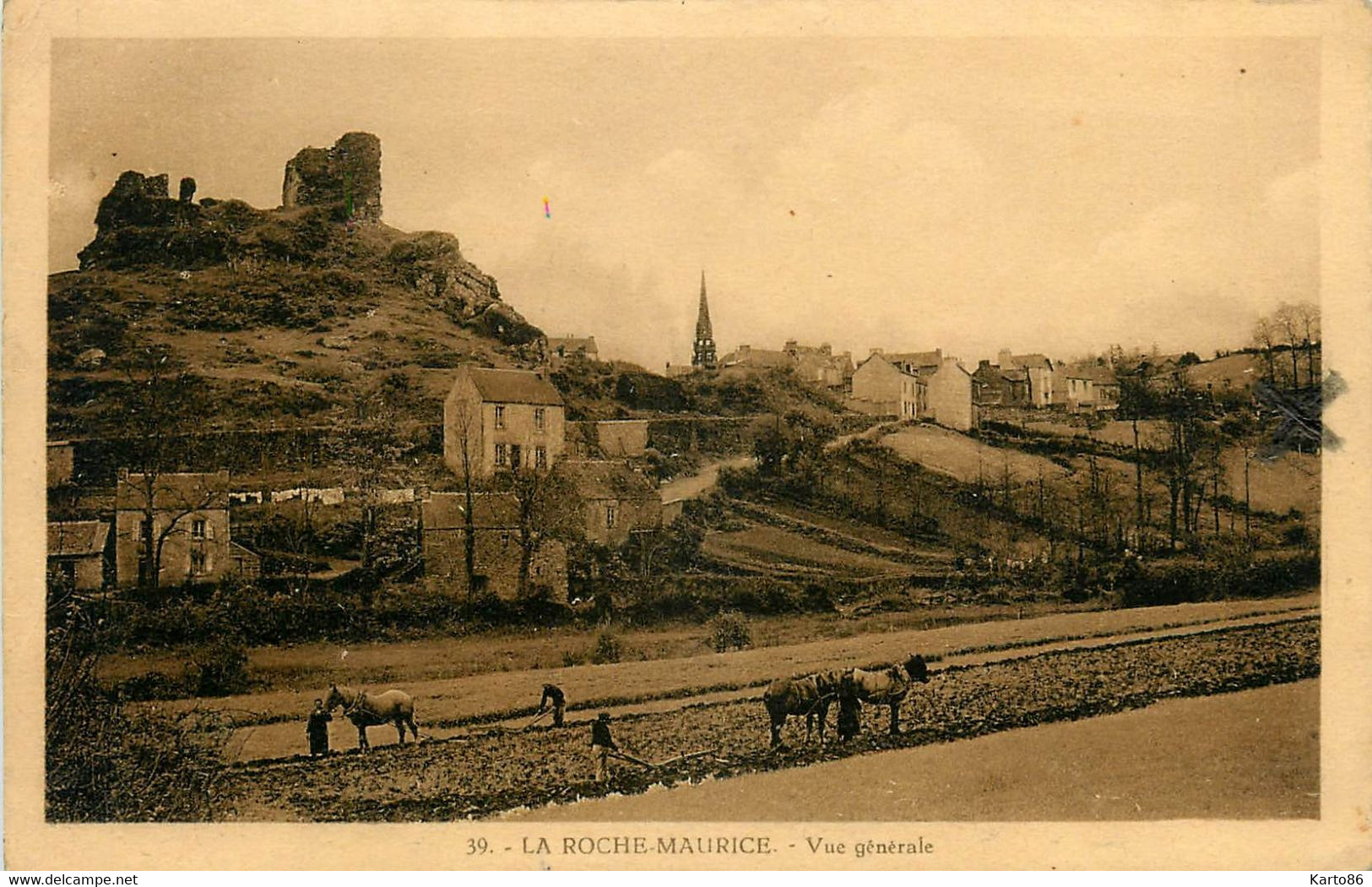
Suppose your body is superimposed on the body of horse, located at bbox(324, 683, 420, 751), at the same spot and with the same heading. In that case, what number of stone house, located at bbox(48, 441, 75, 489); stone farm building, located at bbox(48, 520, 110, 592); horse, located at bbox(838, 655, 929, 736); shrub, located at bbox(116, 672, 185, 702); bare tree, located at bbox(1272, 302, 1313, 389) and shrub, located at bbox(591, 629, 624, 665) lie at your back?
3

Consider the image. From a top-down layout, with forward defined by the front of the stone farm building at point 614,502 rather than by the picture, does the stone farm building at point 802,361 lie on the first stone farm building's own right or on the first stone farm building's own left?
on the first stone farm building's own left

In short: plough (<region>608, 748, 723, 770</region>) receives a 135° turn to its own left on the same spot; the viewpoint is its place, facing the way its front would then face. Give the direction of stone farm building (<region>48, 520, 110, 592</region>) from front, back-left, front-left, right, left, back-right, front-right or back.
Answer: front-left

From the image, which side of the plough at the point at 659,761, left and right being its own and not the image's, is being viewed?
right

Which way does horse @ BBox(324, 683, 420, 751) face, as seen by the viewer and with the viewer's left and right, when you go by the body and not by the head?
facing to the left of the viewer

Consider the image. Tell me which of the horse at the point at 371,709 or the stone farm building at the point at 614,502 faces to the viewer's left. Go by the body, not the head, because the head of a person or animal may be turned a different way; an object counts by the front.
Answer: the horse

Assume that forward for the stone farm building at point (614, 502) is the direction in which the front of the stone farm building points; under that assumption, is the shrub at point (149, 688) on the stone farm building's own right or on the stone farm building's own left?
on the stone farm building's own right

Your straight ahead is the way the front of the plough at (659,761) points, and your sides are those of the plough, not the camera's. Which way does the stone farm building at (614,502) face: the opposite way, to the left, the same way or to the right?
to the right

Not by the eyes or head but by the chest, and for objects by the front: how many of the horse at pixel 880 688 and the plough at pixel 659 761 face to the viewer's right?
2

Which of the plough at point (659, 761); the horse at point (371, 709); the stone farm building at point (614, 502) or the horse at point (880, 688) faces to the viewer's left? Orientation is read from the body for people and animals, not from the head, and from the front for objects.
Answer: the horse at point (371, 709)

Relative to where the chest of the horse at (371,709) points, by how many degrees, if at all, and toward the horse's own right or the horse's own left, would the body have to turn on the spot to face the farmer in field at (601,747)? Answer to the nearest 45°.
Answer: approximately 180°

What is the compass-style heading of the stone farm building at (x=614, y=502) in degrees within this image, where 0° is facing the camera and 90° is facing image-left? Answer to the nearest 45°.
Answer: approximately 0°

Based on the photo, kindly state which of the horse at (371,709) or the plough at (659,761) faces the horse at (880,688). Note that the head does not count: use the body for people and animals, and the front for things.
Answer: the plough

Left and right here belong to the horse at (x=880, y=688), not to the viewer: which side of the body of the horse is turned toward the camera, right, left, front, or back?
right
